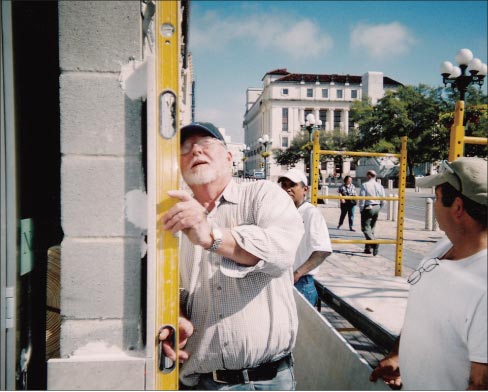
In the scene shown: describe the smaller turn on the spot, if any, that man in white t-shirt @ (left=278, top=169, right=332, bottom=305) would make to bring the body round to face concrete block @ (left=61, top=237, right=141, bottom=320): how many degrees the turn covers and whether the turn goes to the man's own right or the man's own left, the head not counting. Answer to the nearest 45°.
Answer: approximately 45° to the man's own left

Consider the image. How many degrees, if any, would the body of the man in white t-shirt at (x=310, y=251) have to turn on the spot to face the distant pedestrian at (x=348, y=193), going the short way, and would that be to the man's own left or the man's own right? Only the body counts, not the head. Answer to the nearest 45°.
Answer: approximately 135° to the man's own right

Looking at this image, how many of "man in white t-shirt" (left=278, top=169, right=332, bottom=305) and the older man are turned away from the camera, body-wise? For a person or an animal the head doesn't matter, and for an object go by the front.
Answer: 0

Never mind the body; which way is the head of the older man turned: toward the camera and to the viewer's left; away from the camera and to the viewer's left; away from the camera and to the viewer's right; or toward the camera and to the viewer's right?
toward the camera and to the viewer's left

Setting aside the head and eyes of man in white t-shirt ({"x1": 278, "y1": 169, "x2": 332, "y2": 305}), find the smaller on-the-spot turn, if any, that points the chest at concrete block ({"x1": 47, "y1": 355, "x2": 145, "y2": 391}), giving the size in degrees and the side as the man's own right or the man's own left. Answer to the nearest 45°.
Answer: approximately 45° to the man's own left

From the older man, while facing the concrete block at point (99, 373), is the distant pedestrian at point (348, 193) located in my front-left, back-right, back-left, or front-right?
back-right

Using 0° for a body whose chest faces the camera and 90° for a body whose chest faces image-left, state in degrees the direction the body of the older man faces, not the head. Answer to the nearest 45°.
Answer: approximately 45°

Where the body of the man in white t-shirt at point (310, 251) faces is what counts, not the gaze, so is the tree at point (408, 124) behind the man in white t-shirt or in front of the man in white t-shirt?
behind

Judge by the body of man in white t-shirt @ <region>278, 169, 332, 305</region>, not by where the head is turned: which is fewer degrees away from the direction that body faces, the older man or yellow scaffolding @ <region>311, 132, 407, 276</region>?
the older man
